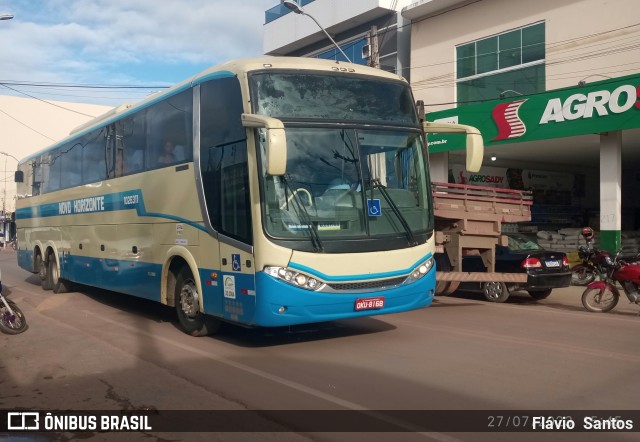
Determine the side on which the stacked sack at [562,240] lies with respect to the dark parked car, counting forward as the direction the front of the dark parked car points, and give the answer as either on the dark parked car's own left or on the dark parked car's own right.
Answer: on the dark parked car's own right

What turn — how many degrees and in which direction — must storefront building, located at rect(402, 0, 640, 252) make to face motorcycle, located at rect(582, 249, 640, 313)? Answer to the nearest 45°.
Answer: approximately 45° to its left

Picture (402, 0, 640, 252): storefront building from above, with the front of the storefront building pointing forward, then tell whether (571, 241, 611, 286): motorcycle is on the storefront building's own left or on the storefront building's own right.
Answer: on the storefront building's own left

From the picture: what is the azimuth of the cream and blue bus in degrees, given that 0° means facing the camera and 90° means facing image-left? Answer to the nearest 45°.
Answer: approximately 315°

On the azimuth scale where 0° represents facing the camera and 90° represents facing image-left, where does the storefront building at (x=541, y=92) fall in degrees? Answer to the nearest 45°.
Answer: approximately 45°

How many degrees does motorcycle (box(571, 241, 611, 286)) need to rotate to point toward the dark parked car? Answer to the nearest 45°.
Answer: approximately 45° to its right

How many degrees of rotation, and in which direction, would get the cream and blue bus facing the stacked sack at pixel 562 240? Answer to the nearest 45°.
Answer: approximately 90° to its left

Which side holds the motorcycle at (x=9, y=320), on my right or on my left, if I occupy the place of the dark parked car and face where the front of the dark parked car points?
on my left
